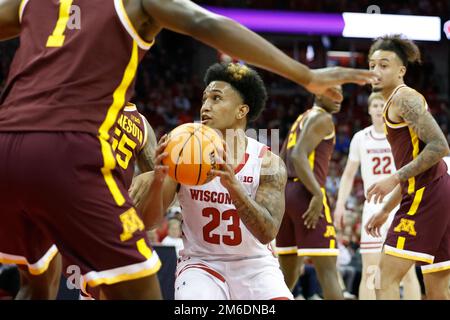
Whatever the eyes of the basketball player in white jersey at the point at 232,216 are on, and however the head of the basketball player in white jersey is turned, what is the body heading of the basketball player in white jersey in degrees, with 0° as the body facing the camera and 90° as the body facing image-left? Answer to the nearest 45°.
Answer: approximately 45°

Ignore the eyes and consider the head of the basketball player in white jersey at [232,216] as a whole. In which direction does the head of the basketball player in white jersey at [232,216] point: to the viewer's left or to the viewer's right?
to the viewer's left

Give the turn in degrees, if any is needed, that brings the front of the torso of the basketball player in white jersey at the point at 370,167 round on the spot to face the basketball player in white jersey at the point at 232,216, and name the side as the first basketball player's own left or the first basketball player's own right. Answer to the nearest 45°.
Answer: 0° — they already face them

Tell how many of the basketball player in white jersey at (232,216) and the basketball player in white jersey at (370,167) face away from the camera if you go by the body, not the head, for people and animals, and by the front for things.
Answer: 0

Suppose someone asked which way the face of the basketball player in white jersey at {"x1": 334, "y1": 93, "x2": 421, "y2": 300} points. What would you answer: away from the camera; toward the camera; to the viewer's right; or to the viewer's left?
toward the camera

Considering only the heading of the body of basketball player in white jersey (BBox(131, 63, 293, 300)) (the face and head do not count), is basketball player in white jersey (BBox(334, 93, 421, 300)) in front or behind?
behind

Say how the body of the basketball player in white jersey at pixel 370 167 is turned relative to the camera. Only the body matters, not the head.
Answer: toward the camera
